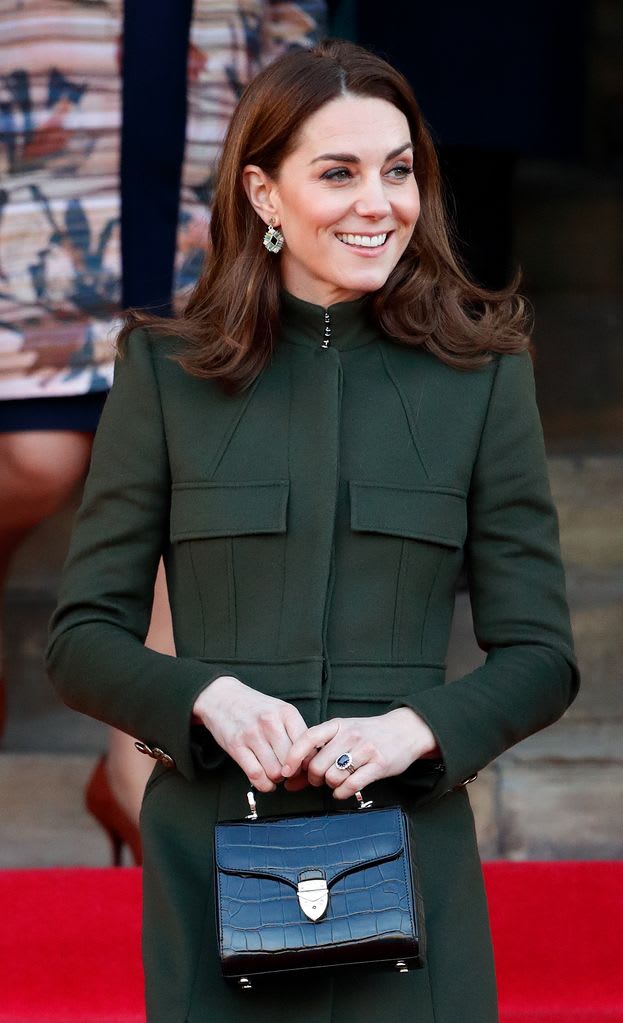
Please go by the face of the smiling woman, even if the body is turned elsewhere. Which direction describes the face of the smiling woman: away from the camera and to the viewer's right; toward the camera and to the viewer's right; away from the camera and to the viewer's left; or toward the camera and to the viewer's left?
toward the camera and to the viewer's right

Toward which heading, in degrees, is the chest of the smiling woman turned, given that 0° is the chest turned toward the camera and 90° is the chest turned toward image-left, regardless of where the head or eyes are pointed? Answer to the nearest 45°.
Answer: approximately 0°
